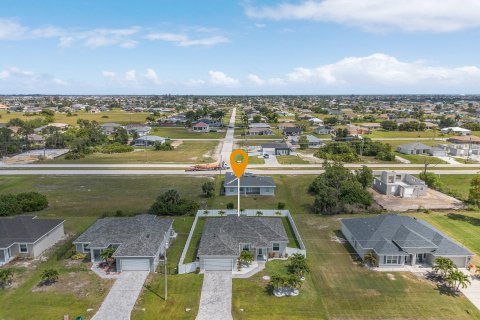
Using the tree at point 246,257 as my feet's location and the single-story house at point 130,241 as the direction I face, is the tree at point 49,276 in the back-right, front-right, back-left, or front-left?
front-left

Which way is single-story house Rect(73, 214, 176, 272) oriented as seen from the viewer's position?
toward the camera

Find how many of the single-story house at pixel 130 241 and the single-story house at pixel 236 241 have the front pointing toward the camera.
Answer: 2

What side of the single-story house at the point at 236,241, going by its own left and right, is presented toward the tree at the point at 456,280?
left

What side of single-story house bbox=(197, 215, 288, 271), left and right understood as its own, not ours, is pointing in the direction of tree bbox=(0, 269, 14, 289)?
right

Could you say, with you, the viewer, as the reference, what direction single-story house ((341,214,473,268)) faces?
facing the viewer

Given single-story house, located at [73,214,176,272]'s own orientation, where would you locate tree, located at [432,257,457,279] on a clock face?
The tree is roughly at 10 o'clock from the single-story house.

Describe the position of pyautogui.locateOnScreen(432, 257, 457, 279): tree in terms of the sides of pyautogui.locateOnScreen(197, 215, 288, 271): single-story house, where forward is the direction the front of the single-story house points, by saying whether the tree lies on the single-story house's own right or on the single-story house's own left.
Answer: on the single-story house's own left

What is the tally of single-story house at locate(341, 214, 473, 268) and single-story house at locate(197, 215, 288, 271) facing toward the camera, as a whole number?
2

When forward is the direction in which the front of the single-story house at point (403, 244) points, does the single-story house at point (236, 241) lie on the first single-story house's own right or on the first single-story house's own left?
on the first single-story house's own right

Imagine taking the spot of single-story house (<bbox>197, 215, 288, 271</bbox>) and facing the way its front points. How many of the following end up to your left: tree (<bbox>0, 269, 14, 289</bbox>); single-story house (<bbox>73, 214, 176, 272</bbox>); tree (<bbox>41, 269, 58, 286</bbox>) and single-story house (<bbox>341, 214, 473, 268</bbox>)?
1

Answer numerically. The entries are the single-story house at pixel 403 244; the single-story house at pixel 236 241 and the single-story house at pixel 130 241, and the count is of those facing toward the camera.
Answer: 3

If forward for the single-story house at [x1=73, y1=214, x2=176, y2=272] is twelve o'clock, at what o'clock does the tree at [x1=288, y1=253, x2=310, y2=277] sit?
The tree is roughly at 10 o'clock from the single-story house.

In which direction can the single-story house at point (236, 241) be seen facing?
toward the camera

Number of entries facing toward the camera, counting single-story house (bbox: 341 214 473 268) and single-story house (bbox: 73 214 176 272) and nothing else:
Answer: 2

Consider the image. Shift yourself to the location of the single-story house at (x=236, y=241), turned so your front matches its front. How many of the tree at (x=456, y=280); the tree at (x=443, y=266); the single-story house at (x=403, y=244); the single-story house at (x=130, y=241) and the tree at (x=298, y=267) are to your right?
1
